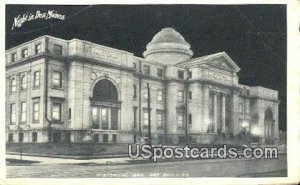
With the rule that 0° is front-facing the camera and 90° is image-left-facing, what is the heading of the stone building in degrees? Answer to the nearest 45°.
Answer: approximately 315°
